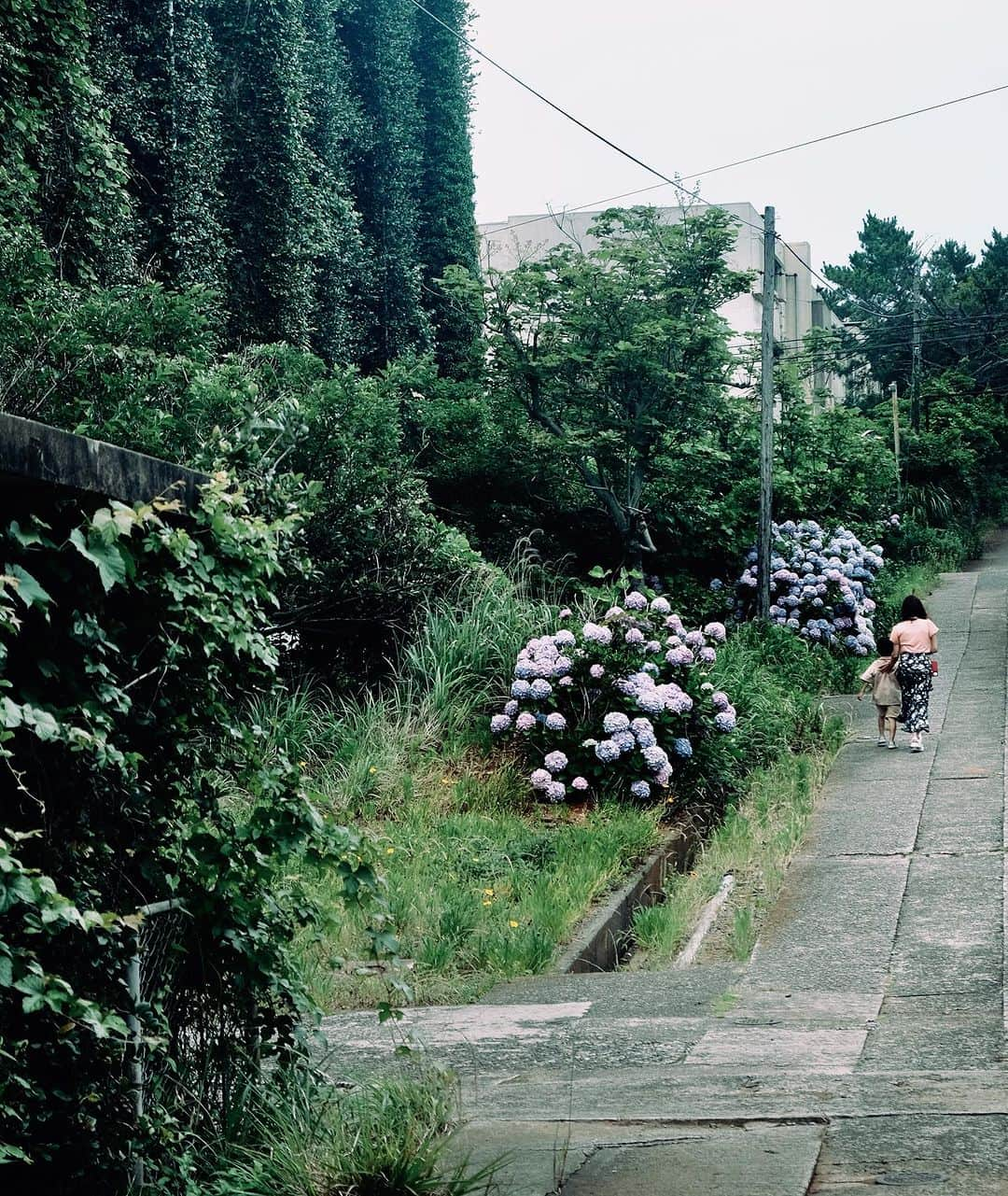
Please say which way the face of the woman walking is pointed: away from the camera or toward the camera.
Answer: away from the camera

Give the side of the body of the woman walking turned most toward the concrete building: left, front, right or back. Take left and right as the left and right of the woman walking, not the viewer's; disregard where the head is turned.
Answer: front

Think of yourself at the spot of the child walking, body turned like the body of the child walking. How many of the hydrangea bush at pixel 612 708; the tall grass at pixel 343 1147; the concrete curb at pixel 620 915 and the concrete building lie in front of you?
1

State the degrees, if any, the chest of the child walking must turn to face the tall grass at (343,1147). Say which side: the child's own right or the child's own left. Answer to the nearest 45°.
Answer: approximately 180°

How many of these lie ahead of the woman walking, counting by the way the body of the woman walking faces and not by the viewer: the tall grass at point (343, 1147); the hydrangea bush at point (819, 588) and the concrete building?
2

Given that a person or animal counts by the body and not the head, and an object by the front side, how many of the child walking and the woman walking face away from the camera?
2

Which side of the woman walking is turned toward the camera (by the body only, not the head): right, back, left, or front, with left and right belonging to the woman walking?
back

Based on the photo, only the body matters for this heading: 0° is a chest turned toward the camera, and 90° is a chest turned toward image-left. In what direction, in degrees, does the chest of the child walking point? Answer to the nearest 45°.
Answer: approximately 180°

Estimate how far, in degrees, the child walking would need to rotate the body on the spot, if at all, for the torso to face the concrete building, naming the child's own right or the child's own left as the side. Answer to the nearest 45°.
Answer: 0° — they already face it

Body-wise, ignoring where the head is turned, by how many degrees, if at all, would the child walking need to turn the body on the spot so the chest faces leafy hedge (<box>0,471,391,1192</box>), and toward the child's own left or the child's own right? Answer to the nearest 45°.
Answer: approximately 180°

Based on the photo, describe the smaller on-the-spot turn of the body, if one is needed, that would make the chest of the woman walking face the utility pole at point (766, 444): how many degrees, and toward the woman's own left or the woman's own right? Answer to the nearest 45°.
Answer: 0° — they already face it

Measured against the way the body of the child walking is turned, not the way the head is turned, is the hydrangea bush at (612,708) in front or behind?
behind

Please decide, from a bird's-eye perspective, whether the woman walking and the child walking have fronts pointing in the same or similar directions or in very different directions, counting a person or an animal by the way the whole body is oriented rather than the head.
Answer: same or similar directions
